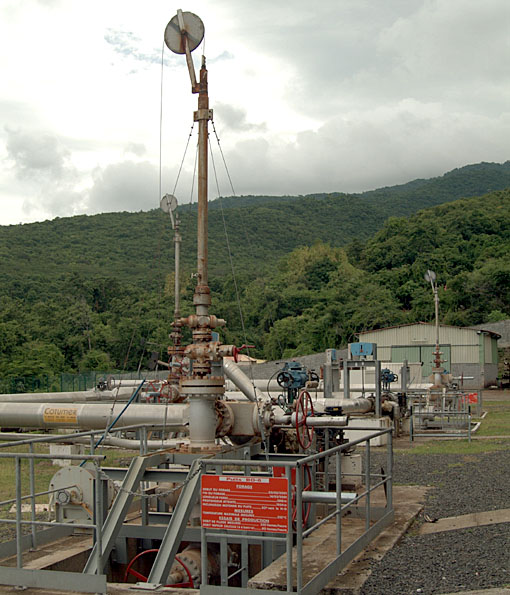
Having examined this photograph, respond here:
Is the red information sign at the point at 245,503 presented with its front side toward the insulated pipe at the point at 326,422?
no

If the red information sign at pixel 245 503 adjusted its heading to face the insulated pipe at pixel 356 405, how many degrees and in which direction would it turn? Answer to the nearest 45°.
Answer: approximately 180°

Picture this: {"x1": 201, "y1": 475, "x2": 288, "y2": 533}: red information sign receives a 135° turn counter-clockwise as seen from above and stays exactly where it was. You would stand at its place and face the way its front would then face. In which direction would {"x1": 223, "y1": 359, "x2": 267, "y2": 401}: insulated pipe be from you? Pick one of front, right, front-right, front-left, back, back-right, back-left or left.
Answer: front-left

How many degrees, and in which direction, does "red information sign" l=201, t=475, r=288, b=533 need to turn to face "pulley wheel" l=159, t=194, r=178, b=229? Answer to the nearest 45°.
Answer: approximately 180°

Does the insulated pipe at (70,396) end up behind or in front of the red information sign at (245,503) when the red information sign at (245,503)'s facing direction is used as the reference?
behind

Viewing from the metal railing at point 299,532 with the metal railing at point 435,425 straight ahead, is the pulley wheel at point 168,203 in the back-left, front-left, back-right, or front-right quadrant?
front-left

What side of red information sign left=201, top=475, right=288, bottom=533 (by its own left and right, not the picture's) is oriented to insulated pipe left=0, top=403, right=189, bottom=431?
back

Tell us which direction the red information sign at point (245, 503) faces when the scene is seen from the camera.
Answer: facing the viewer

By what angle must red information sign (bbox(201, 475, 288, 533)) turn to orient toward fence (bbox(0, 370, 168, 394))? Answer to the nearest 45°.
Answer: approximately 180°
